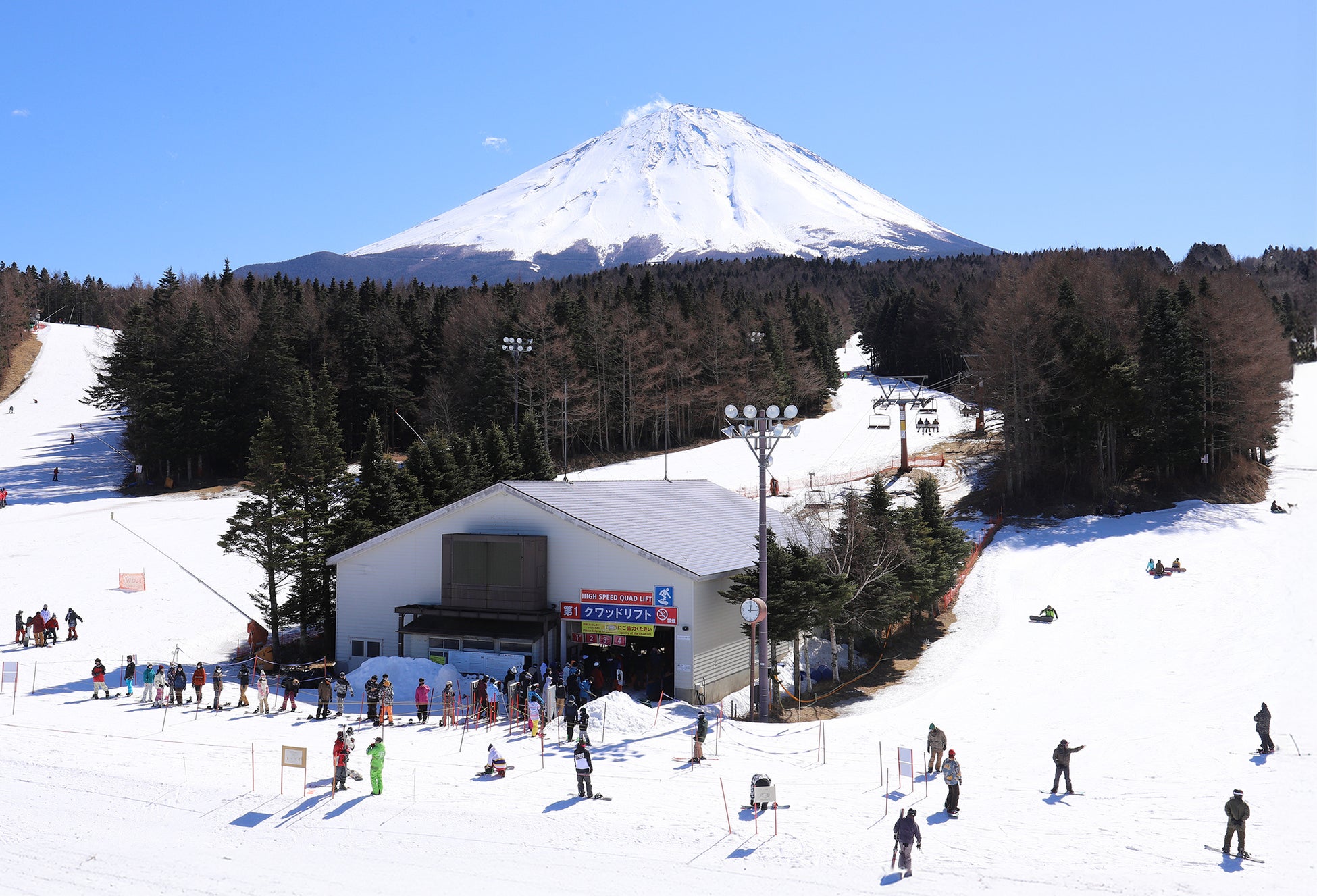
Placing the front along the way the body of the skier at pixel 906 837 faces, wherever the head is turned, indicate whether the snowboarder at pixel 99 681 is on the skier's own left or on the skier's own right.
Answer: on the skier's own left

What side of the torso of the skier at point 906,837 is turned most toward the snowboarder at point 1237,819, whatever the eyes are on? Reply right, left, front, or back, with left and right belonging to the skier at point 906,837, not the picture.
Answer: right

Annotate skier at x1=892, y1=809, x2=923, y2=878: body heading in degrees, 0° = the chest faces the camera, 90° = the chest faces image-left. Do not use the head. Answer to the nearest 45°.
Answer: approximately 180°

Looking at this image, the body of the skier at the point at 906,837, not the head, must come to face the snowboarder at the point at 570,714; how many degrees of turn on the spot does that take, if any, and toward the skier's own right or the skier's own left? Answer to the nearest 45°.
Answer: approximately 45° to the skier's own left

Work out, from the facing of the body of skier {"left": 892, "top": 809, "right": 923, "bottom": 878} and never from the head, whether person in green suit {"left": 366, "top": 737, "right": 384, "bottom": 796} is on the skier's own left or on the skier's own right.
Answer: on the skier's own left

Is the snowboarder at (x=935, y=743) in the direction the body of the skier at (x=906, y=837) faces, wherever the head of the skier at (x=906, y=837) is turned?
yes

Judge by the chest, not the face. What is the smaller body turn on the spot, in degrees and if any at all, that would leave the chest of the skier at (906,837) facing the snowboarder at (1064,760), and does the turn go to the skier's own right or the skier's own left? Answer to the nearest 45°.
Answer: approximately 45° to the skier's own right
